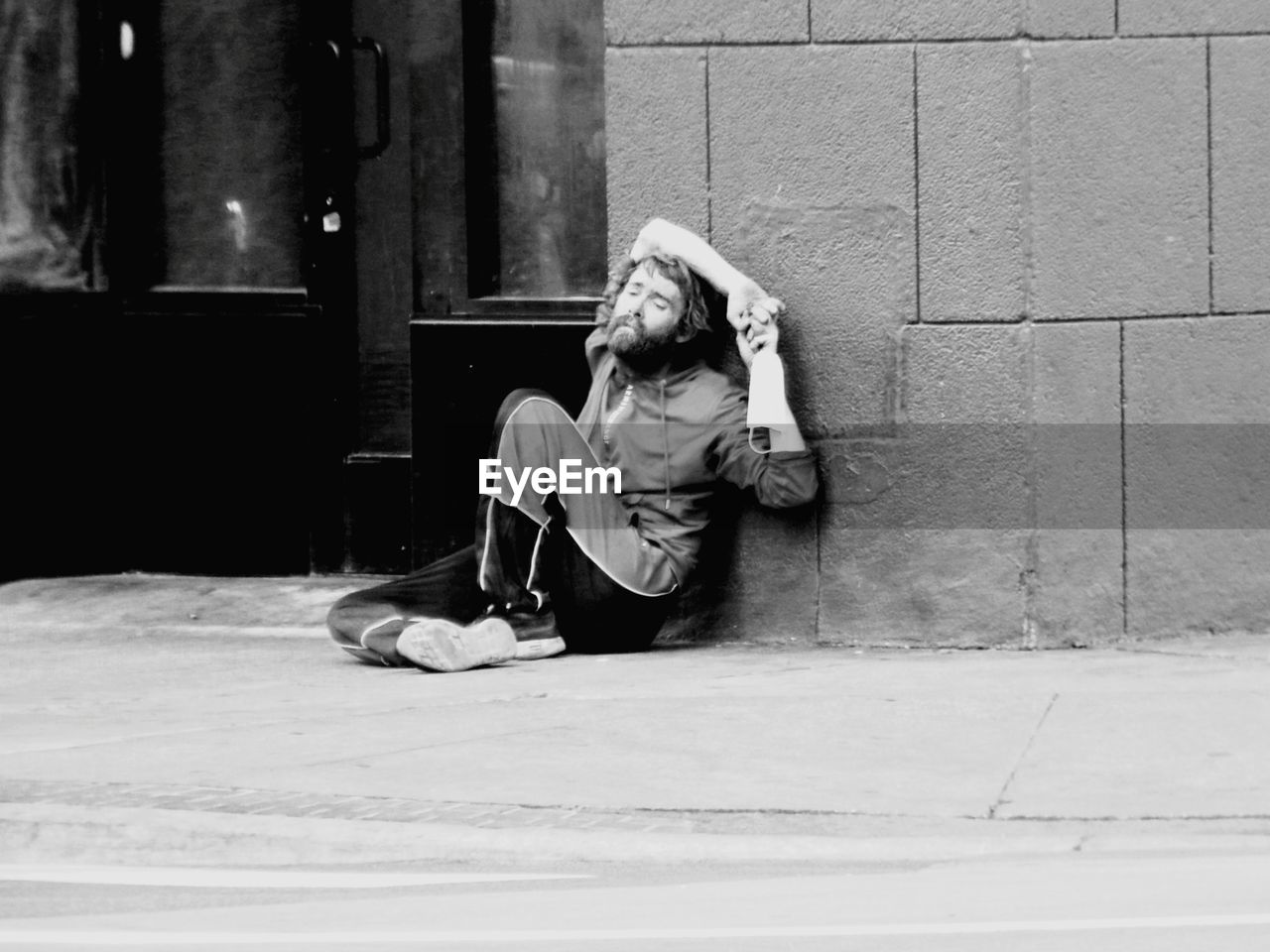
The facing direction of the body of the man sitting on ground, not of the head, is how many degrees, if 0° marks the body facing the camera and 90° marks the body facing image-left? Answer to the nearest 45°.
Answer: approximately 45°
